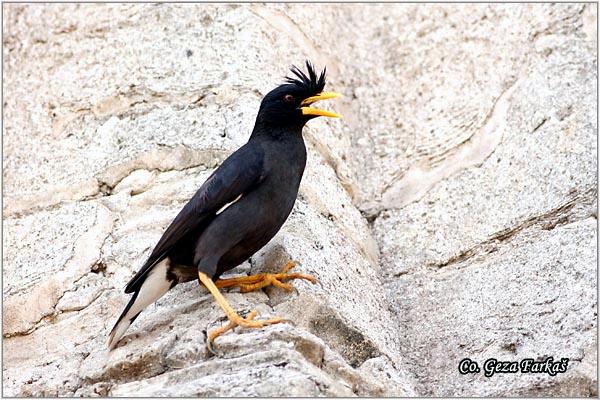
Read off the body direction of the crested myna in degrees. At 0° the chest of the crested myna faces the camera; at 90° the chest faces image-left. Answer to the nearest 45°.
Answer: approximately 270°
